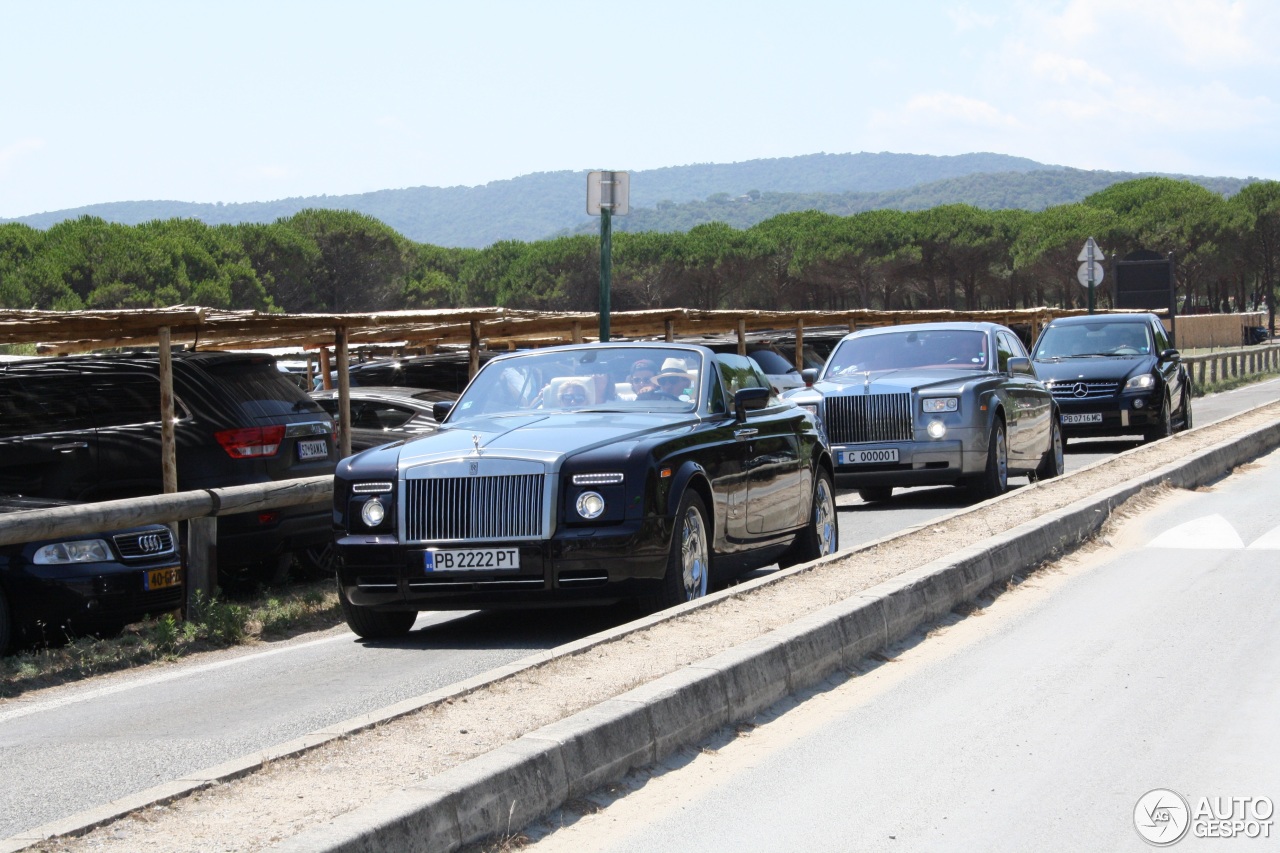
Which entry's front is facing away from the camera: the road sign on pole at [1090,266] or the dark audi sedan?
the road sign on pole

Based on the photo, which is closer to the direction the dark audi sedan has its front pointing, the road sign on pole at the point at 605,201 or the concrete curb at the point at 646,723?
the concrete curb

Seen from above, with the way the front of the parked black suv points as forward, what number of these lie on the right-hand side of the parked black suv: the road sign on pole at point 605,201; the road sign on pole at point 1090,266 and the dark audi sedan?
2

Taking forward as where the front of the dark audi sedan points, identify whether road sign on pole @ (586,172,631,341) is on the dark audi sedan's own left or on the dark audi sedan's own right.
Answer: on the dark audi sedan's own left

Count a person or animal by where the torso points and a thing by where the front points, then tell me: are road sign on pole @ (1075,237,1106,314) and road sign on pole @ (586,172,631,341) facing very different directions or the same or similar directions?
same or similar directions

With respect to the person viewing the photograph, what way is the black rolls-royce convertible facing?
facing the viewer and to the left of the viewer

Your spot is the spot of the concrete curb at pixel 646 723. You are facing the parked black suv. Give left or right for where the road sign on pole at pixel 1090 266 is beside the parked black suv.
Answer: right

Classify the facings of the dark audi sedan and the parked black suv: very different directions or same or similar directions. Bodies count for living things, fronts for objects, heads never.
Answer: very different directions

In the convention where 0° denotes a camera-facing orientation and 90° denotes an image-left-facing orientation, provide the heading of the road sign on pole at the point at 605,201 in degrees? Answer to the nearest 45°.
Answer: approximately 180°

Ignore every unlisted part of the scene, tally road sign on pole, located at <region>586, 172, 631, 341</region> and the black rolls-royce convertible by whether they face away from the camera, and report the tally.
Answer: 1

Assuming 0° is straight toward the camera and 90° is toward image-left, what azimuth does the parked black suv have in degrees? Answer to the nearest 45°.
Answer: approximately 135°

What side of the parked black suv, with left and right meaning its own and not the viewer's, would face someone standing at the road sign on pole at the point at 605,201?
right

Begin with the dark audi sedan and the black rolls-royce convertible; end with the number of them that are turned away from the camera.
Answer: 0

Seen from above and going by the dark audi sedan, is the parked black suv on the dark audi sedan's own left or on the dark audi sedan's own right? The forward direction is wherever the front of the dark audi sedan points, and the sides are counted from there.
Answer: on the dark audi sedan's own left

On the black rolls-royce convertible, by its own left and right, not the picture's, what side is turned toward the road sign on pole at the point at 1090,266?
back
